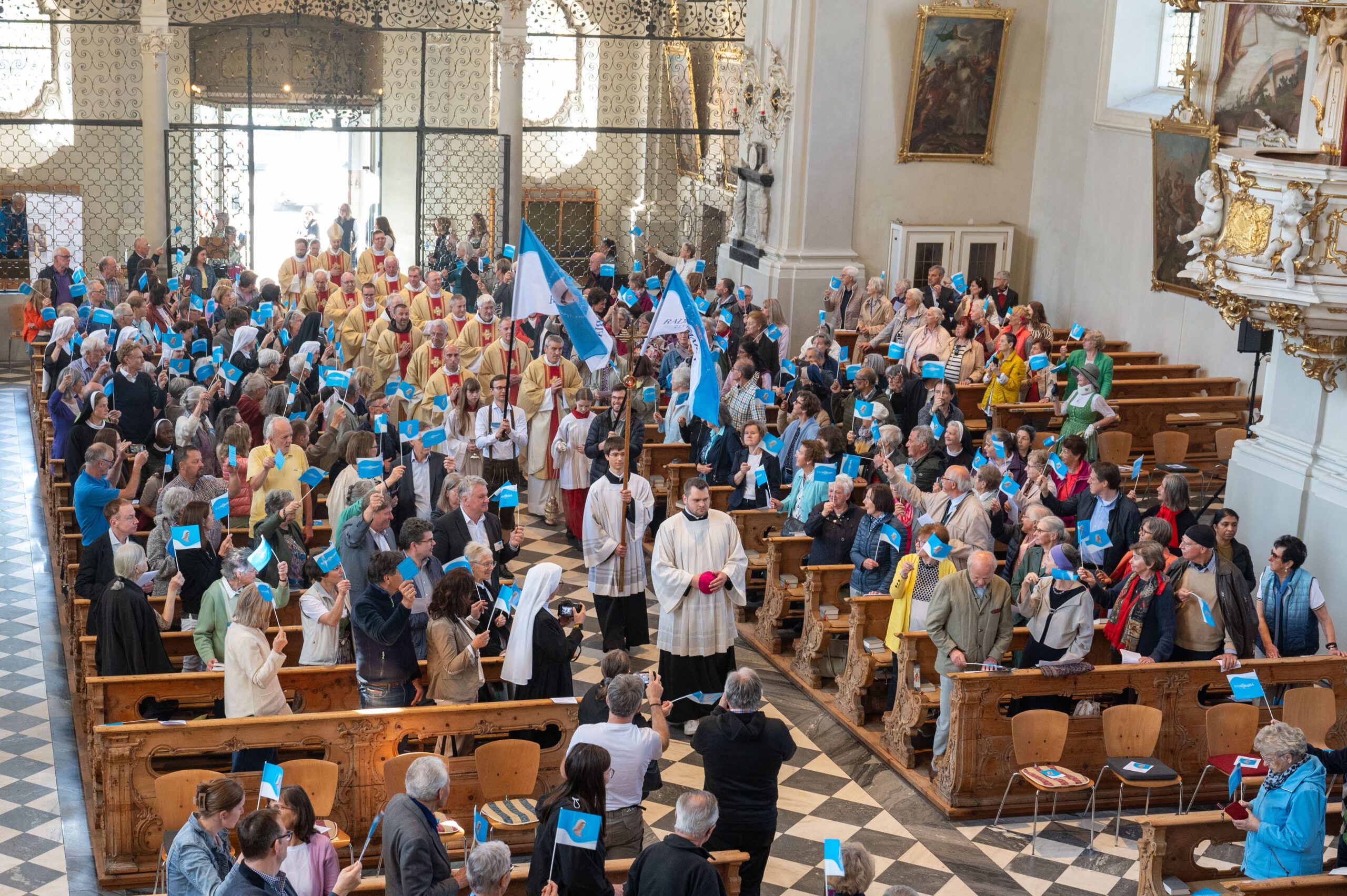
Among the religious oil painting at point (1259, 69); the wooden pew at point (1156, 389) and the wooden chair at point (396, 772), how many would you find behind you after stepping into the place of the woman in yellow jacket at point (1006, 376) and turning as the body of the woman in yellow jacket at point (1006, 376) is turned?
2

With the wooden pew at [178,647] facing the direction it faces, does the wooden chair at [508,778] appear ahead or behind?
ahead

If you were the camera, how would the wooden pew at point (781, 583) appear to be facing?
facing the viewer and to the right of the viewer

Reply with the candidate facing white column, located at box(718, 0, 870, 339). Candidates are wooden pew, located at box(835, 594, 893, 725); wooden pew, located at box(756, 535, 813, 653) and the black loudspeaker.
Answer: the black loudspeaker

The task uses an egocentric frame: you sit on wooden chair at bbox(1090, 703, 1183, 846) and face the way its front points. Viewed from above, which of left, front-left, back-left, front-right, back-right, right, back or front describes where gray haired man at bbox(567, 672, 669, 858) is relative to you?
right

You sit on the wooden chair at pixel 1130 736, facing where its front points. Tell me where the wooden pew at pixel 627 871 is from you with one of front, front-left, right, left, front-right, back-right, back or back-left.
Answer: right

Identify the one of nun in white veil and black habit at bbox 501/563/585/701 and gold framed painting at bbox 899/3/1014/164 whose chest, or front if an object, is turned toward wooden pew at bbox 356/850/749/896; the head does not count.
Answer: the gold framed painting

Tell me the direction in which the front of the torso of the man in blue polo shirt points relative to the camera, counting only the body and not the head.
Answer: to the viewer's right

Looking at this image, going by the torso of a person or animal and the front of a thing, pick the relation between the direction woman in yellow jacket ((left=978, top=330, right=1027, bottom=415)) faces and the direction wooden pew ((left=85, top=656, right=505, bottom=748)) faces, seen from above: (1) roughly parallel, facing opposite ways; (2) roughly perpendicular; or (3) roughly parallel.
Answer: roughly perpendicular

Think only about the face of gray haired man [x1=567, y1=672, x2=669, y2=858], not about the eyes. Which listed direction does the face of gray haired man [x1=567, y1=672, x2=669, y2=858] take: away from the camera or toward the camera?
away from the camera

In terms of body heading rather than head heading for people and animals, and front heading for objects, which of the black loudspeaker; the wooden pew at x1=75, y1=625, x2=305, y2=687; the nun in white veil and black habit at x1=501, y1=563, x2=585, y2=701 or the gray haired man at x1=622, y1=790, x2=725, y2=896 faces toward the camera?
the wooden pew

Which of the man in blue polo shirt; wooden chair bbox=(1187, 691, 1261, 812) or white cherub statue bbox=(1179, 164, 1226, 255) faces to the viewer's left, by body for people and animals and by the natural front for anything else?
the white cherub statue

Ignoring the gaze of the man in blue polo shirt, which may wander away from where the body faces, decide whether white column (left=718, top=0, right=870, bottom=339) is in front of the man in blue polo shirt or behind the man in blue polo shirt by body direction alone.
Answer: in front

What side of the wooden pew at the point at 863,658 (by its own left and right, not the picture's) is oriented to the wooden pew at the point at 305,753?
right

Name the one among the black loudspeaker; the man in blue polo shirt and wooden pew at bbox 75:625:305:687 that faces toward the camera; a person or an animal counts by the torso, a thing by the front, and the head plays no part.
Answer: the wooden pew

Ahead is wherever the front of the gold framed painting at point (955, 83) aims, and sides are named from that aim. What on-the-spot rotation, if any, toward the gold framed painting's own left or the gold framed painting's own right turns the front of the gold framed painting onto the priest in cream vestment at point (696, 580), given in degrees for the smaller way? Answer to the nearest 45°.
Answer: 0° — it already faces them

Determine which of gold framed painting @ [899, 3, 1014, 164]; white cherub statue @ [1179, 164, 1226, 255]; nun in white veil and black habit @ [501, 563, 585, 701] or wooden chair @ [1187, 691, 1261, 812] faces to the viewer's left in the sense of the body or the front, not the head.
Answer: the white cherub statue

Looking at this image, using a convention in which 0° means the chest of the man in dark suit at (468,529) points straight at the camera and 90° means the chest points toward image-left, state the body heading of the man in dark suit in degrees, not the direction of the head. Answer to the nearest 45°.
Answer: approximately 315°
